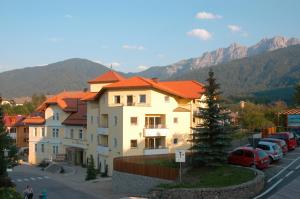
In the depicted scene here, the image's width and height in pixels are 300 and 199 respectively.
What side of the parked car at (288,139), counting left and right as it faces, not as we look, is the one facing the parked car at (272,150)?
left

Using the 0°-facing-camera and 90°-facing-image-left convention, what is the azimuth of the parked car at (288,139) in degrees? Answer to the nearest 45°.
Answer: approximately 90°

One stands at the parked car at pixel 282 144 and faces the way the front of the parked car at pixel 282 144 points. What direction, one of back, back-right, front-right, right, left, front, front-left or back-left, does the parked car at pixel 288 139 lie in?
right

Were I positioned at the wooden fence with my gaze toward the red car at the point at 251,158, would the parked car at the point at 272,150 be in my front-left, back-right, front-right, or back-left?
front-left

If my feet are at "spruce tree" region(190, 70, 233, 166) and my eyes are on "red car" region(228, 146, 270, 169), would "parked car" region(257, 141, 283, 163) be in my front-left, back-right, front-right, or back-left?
front-left

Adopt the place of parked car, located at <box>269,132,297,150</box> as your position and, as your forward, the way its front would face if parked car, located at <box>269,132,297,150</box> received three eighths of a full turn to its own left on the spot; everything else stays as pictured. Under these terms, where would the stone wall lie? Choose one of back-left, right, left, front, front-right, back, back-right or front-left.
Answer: front-right

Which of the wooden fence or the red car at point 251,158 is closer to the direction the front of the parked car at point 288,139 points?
the wooden fence

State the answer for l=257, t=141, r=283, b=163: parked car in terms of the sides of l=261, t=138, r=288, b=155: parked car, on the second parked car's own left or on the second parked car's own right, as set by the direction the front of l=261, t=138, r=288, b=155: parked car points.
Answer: on the second parked car's own left

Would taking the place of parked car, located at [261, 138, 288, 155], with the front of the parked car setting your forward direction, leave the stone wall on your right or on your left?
on your left

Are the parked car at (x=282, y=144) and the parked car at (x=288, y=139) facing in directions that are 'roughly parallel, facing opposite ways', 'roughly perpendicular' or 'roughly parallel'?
roughly parallel

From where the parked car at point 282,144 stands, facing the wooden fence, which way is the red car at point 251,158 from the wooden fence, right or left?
left

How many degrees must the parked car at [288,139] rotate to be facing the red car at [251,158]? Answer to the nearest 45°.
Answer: approximately 90° to its left

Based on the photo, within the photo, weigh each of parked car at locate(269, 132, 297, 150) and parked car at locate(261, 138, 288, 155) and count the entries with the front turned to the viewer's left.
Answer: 2

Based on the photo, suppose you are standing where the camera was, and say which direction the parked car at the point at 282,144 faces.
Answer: facing to the left of the viewer
